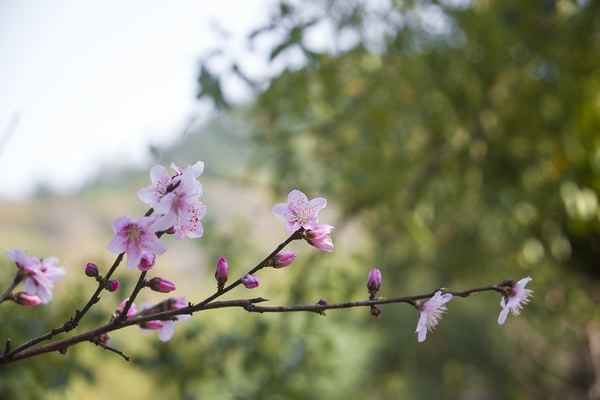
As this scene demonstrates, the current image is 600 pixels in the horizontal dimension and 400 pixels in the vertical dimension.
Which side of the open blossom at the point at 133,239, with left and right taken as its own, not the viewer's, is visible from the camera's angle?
front

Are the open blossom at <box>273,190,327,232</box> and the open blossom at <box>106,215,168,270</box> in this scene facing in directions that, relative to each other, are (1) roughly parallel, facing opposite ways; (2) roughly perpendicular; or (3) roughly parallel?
roughly parallel

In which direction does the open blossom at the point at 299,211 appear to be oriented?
toward the camera

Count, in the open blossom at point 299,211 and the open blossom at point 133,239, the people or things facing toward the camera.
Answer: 2
